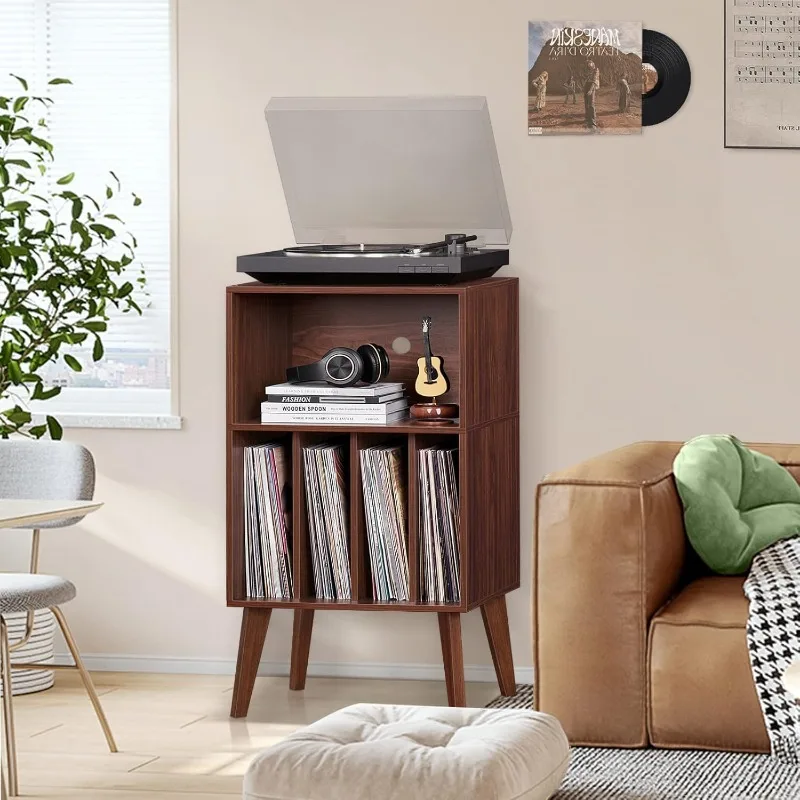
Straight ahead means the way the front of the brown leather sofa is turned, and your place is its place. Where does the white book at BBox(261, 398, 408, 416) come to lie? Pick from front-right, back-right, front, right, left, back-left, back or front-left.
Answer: back-right

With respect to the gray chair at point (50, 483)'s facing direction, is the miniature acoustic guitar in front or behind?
behind

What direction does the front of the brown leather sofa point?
toward the camera

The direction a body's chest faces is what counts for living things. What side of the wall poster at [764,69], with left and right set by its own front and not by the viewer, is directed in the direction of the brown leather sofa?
front

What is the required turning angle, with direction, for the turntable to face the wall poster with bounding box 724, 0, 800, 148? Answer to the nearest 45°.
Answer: approximately 90° to its left

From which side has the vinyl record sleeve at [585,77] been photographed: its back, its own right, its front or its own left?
front

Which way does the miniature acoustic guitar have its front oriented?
toward the camera

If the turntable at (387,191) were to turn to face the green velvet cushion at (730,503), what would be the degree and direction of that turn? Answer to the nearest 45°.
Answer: approximately 45° to its left

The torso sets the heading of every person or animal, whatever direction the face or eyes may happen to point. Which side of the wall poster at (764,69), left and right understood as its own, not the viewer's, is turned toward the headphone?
right
